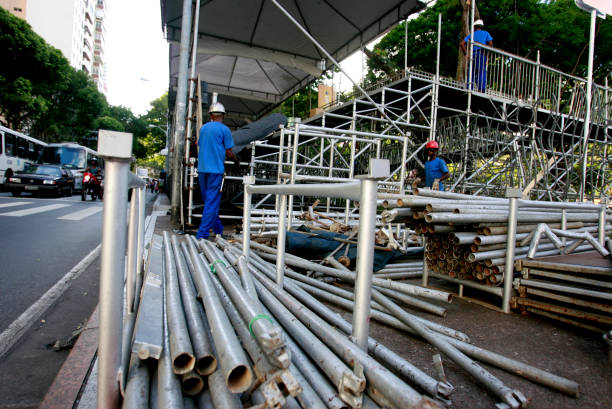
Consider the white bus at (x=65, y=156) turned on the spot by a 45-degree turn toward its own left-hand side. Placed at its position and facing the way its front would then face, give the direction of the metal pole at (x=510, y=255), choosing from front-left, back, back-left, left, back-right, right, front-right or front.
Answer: front

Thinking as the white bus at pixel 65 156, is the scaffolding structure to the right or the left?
on its left

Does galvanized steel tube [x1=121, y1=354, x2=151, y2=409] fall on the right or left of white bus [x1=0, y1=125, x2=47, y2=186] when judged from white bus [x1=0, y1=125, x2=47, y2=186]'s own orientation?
on its left

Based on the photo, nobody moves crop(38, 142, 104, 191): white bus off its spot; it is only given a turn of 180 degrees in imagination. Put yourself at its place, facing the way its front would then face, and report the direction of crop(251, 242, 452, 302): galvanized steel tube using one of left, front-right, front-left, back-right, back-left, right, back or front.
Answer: back-right

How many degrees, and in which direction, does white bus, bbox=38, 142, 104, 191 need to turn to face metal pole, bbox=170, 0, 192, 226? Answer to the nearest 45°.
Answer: approximately 45° to its left

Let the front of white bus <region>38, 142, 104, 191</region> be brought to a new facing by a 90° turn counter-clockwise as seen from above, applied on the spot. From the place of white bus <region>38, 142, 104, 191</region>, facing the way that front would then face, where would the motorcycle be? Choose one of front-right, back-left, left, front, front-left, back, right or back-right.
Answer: front-right

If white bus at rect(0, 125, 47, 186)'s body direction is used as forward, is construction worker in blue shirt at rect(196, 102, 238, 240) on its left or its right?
on its left

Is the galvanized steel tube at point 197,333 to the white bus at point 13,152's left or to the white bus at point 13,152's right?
on its left

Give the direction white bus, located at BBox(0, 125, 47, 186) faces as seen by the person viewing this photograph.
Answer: facing the viewer and to the left of the viewer

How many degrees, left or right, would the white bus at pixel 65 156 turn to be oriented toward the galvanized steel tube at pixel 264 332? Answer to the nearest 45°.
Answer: approximately 45° to its left

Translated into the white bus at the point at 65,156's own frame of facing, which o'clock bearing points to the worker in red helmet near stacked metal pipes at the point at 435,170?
The worker in red helmet near stacked metal pipes is roughly at 10 o'clock from the white bus.

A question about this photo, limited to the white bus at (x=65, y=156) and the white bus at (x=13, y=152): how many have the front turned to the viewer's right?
0

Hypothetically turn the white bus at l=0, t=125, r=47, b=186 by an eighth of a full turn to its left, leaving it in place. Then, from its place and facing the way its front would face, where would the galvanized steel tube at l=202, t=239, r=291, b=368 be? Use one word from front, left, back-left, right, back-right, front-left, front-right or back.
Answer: front

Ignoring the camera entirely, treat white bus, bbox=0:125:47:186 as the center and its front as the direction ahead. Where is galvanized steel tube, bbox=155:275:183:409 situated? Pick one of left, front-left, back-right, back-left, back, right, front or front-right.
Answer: front-left

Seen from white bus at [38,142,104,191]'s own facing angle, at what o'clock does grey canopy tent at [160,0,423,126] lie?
The grey canopy tent is roughly at 10 o'clock from the white bus.

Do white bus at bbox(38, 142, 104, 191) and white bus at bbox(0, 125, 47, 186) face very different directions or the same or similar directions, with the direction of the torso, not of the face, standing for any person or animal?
same or similar directions
